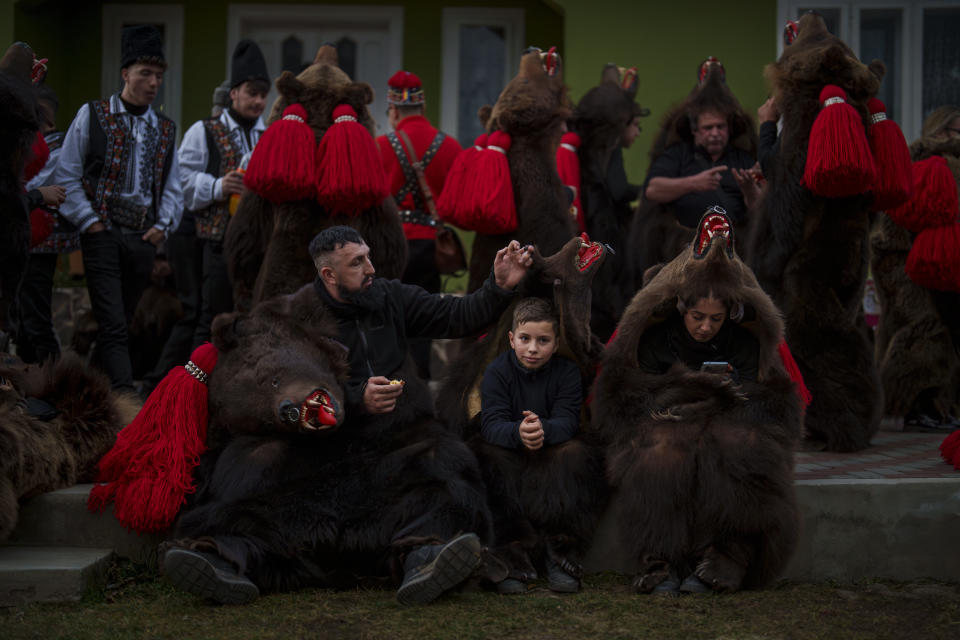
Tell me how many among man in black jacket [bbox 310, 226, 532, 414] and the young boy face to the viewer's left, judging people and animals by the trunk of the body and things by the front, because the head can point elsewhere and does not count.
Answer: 0

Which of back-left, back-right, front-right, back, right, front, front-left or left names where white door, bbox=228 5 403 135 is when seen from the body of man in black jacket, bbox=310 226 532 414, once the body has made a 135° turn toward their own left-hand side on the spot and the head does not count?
front

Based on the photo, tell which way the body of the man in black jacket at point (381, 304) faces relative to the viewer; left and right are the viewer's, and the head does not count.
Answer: facing the viewer and to the right of the viewer

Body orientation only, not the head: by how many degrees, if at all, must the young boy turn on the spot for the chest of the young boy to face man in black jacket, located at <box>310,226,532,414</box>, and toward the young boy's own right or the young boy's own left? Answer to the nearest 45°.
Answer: approximately 90° to the young boy's own right

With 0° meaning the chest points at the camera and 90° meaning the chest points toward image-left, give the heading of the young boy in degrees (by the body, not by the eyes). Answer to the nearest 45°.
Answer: approximately 0°
